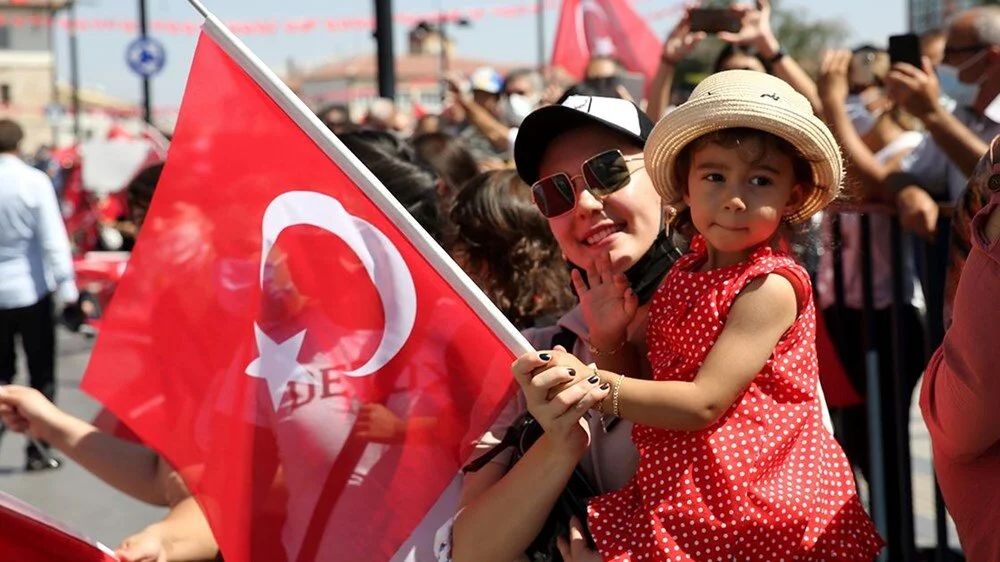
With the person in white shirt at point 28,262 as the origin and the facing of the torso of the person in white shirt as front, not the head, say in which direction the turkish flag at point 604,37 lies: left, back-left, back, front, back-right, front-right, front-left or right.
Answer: right

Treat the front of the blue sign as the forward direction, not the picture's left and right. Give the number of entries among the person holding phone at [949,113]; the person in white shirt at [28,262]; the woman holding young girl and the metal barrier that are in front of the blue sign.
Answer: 4

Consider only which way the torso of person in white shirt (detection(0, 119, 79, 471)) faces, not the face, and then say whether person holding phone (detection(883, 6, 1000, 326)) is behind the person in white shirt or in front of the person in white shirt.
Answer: behind

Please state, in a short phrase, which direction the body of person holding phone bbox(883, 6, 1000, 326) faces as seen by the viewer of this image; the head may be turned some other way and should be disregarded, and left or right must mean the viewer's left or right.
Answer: facing to the left of the viewer

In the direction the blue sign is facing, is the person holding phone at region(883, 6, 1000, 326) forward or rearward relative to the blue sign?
forward

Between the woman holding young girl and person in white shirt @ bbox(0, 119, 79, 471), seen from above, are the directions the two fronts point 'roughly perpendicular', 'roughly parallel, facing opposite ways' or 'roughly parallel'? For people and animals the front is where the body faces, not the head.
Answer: roughly parallel, facing opposite ways

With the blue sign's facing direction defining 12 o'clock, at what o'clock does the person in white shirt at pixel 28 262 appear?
The person in white shirt is roughly at 12 o'clock from the blue sign.
